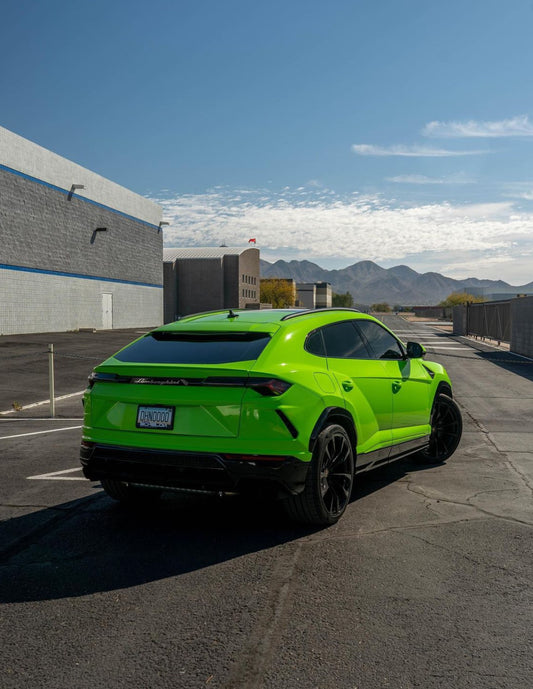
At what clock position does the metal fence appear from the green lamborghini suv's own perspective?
The metal fence is roughly at 11 o'clock from the green lamborghini suv.

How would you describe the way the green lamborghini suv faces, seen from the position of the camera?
facing away from the viewer and to the right of the viewer
